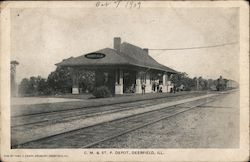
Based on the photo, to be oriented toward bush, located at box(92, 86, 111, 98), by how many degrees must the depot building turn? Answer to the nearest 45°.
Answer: approximately 90° to its right

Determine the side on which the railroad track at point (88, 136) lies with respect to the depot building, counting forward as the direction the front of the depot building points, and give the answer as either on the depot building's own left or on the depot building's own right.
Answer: on the depot building's own right

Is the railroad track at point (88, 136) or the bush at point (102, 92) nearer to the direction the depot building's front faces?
the railroad track

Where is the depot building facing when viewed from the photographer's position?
facing the viewer and to the right of the viewer
